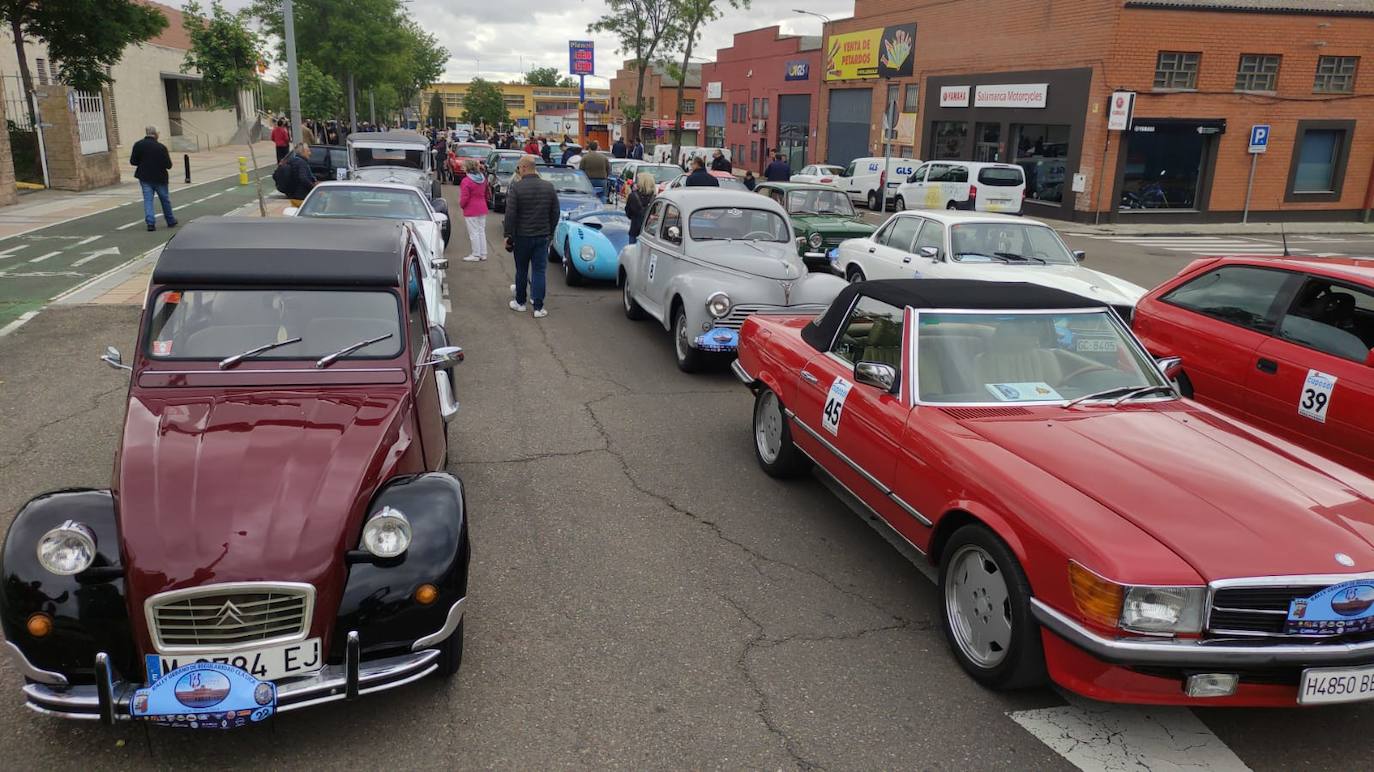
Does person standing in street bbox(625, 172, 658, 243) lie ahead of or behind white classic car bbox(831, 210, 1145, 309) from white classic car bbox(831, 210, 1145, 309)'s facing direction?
behind

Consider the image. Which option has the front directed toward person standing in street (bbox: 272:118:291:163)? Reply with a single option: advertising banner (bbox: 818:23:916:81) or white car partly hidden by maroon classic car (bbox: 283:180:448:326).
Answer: the advertising banner

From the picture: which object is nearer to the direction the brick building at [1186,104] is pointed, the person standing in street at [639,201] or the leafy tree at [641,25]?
the person standing in street

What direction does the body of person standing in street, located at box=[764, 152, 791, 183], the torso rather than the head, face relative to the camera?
away from the camera

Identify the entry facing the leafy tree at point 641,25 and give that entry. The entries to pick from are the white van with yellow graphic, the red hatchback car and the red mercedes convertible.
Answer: the white van with yellow graphic

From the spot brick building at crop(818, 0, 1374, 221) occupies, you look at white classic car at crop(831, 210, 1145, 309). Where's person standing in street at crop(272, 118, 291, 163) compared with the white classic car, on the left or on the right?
right

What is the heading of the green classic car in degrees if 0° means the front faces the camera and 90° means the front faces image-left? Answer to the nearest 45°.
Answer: approximately 315°

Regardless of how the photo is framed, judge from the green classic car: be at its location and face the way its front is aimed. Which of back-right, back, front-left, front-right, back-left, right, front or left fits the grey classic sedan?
front-right

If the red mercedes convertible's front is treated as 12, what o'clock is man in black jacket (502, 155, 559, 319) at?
The man in black jacket is roughly at 6 o'clock from the red mercedes convertible.
